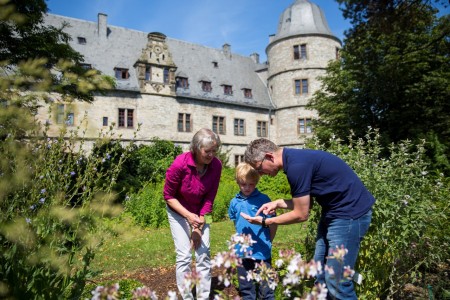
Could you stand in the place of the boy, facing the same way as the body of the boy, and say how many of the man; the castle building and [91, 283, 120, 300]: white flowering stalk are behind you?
1

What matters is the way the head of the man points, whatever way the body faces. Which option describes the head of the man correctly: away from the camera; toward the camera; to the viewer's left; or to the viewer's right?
to the viewer's left

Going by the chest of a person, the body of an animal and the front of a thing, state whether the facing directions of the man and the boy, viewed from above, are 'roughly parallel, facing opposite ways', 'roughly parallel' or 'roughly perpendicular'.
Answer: roughly perpendicular

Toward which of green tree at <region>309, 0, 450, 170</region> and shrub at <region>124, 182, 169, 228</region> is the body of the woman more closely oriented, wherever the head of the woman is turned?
the green tree

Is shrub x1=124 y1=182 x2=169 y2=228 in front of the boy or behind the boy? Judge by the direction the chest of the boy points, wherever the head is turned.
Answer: behind

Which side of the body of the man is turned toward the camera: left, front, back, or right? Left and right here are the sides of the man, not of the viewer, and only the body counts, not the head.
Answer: left

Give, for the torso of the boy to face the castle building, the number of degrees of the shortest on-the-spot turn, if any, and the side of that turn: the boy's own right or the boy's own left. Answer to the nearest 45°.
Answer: approximately 180°

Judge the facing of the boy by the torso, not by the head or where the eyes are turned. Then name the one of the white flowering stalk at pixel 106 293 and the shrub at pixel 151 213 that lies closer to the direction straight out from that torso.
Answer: the white flowering stalk

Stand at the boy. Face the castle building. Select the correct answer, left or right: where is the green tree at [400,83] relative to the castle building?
right

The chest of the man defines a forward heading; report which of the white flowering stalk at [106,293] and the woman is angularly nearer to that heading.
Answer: the woman

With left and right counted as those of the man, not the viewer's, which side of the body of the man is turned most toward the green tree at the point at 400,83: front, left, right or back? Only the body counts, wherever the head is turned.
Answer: right
